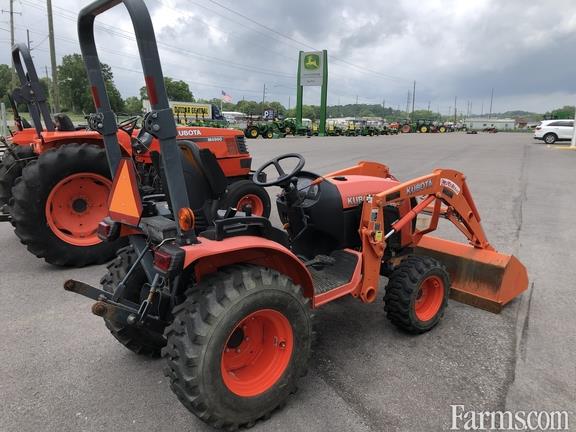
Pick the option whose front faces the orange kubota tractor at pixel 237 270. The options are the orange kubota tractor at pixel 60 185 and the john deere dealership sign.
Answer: the john deere dealership sign

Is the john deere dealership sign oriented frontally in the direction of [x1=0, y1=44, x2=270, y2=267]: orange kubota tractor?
yes

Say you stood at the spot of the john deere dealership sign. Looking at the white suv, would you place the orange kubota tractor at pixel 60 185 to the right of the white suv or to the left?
right

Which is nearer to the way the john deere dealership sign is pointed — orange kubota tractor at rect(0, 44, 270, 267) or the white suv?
the orange kubota tractor

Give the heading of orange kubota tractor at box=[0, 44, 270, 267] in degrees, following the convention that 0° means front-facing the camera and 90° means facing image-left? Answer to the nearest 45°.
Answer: approximately 225°

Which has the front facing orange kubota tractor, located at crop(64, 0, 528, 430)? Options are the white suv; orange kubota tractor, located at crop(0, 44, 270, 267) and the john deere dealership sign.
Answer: the john deere dealership sign

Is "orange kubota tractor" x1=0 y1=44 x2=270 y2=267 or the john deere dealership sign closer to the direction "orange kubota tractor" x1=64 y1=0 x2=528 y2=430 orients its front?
the john deere dealership sign

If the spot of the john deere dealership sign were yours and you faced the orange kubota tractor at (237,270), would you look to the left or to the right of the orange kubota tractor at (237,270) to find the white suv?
left

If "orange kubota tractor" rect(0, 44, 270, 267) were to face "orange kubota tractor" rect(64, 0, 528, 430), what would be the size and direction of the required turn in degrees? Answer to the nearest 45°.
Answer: approximately 90° to its right
